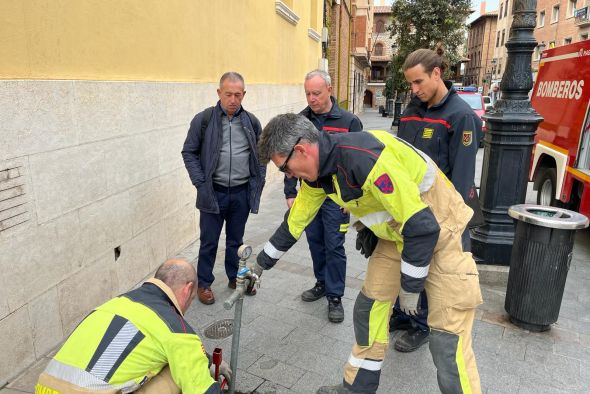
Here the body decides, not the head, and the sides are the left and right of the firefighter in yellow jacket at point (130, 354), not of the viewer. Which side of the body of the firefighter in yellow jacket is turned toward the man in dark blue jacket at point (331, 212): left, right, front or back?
front

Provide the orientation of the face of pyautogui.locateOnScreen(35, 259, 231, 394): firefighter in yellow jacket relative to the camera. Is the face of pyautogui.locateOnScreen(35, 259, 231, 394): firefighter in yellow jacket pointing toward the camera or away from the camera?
away from the camera

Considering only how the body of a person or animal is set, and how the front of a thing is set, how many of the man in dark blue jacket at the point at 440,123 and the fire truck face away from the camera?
0

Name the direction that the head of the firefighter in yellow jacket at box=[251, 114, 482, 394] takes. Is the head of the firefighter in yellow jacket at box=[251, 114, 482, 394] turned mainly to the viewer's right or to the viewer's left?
to the viewer's left

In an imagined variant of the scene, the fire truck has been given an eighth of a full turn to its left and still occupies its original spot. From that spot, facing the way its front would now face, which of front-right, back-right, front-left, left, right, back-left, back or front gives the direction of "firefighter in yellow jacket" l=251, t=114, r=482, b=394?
right

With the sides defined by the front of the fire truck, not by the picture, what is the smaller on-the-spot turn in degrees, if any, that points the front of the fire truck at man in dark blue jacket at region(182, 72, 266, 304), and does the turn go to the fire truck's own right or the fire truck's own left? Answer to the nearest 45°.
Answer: approximately 90° to the fire truck's own right

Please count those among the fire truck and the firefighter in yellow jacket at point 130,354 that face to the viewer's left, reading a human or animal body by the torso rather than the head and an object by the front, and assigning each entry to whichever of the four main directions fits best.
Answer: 0

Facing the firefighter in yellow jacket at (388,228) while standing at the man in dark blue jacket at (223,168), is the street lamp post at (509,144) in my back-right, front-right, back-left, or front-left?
front-left

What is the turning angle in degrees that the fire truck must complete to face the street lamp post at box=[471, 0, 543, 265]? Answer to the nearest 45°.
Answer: approximately 45° to its right

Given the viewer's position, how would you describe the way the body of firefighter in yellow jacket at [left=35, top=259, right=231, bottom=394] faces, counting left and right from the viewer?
facing away from the viewer and to the right of the viewer

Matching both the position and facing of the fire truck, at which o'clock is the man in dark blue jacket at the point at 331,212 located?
The man in dark blue jacket is roughly at 2 o'clock from the fire truck.

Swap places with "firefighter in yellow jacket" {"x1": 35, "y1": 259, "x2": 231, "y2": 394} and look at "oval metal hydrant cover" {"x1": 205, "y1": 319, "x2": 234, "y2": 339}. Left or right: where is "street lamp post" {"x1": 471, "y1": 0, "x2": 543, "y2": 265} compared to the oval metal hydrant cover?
right

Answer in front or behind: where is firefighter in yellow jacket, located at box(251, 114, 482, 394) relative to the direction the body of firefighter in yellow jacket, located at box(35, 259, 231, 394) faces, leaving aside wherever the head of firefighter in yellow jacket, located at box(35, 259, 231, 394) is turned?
in front
